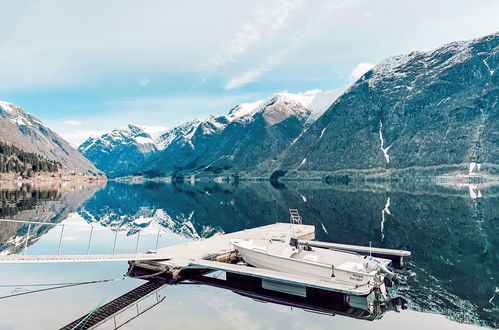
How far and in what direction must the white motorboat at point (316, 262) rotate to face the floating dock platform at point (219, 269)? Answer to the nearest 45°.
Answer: approximately 45° to its left

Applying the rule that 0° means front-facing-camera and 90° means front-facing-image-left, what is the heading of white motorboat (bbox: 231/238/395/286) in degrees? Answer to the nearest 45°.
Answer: approximately 135°
